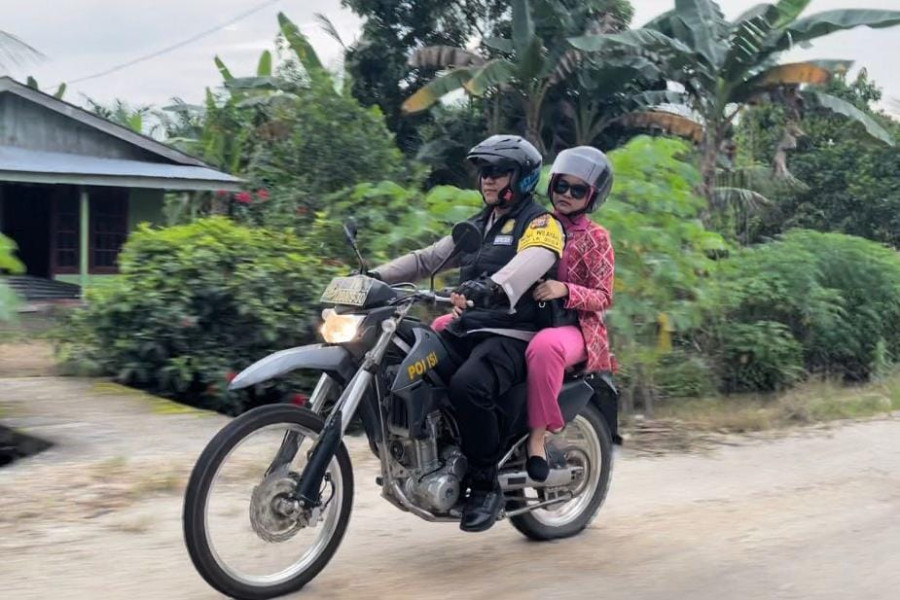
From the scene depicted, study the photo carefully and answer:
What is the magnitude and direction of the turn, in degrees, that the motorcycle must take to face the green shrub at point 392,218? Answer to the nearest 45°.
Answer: approximately 135° to its right

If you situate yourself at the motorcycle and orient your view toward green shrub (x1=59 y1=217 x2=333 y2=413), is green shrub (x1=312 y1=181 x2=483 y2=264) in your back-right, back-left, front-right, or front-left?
front-right

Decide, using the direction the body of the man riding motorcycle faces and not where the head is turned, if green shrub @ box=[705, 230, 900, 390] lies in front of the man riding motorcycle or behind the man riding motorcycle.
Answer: behind

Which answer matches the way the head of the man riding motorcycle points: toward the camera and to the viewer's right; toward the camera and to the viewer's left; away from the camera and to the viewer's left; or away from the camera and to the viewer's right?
toward the camera and to the viewer's left

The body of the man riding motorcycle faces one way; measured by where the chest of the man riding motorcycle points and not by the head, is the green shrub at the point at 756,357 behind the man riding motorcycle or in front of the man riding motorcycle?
behind

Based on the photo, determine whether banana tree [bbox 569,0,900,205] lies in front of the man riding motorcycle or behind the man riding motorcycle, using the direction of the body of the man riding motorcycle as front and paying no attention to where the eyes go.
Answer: behind

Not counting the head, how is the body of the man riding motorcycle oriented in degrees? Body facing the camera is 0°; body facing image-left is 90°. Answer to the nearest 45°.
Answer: approximately 45°

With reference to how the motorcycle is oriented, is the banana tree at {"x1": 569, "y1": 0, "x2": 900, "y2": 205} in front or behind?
behind

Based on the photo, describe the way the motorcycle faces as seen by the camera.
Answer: facing the viewer and to the left of the viewer

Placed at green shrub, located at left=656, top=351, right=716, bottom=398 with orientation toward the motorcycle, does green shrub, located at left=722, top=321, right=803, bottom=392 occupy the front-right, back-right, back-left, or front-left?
back-left
